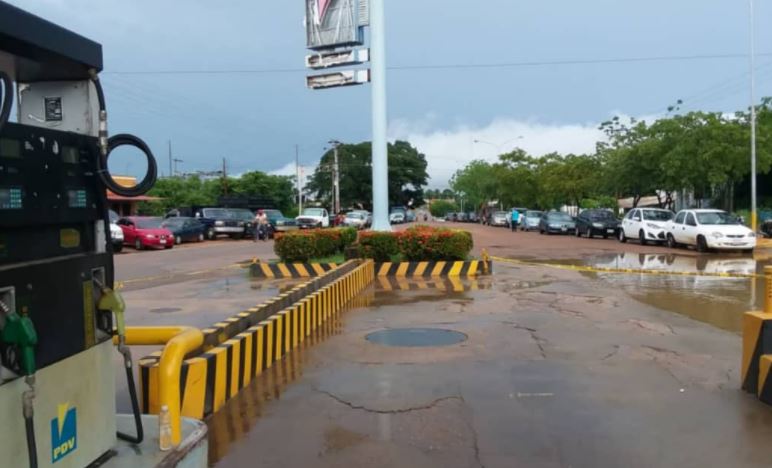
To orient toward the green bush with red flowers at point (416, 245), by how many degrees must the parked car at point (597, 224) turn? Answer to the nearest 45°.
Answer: approximately 45° to its right

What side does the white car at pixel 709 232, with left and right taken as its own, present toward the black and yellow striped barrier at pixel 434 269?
right

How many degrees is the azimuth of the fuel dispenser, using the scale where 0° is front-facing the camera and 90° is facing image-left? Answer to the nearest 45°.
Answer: approximately 315°

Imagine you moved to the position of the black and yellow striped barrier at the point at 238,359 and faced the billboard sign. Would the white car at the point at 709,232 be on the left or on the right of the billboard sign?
right

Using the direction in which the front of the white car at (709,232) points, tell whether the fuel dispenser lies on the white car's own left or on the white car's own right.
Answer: on the white car's own right

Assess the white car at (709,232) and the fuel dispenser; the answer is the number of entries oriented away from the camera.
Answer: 0
